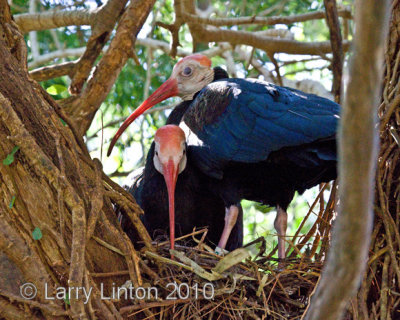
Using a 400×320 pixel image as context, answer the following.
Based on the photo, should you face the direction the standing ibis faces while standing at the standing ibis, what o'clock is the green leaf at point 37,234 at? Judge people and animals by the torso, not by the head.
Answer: The green leaf is roughly at 10 o'clock from the standing ibis.

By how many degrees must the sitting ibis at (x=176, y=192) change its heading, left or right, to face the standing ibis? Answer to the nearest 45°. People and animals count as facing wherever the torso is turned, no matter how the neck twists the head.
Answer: approximately 45° to its left

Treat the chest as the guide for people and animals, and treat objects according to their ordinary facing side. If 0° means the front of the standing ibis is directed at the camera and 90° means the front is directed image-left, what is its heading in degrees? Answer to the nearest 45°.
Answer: approximately 90°

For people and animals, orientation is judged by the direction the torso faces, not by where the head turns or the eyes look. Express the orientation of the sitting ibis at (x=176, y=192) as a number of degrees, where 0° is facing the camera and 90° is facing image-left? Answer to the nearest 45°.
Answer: approximately 0°

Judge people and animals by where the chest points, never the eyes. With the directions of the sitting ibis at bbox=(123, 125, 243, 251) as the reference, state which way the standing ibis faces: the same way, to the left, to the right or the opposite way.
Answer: to the right

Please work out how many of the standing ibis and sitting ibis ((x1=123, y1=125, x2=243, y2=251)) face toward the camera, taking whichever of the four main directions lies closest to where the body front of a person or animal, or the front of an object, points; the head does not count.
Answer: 1
